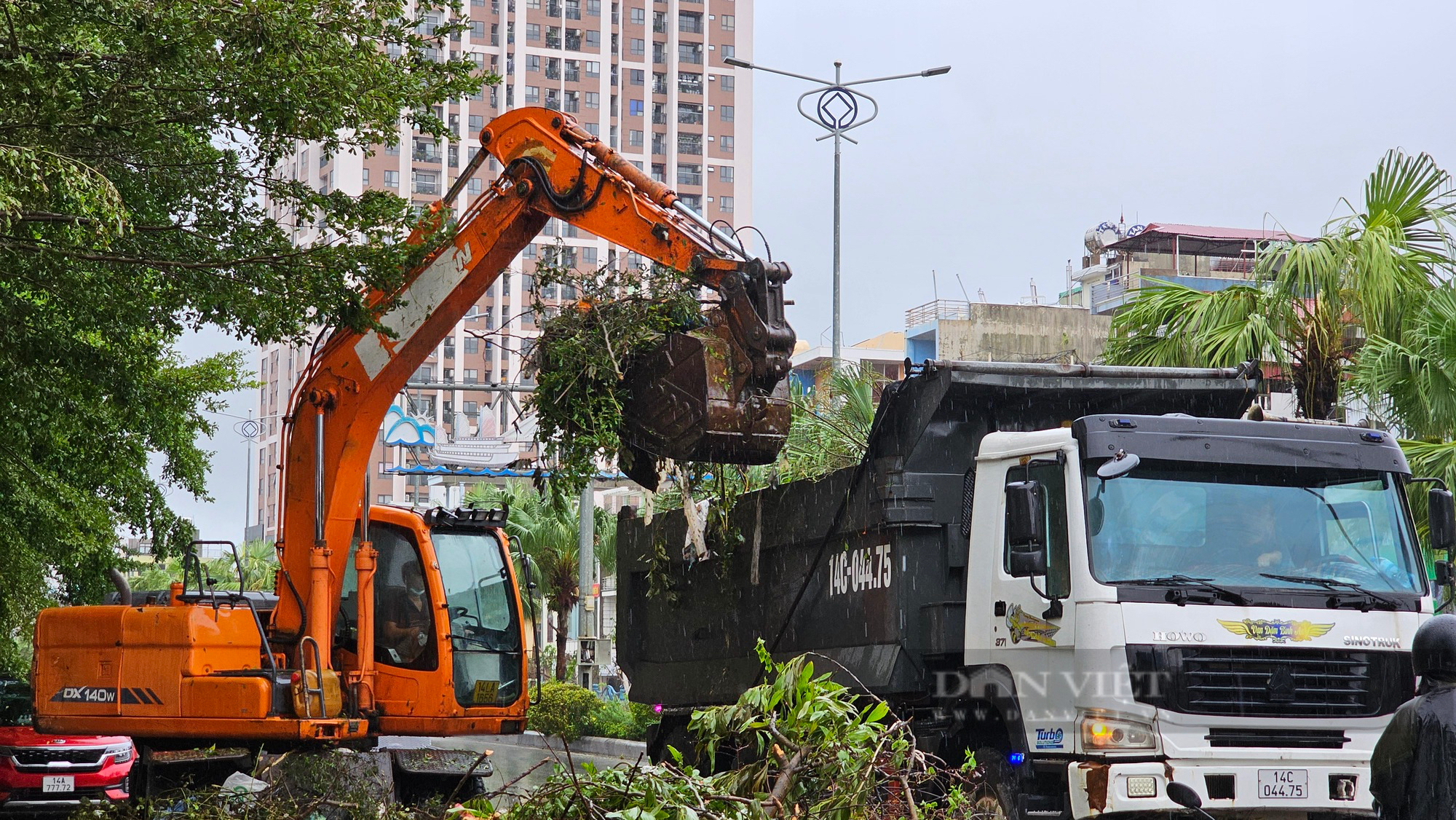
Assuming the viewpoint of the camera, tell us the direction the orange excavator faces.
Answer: facing the viewer and to the right of the viewer

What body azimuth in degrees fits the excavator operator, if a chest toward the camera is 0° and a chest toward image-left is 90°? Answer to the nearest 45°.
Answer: approximately 315°

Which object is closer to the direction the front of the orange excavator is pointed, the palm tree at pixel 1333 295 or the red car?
the palm tree

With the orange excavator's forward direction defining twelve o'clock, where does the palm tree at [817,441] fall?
The palm tree is roughly at 10 o'clock from the orange excavator.

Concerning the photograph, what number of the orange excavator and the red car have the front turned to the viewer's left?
0

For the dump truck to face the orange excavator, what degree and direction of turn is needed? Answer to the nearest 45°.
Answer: approximately 135° to its right

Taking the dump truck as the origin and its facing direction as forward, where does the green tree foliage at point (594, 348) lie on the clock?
The green tree foliage is roughly at 5 o'clock from the dump truck.

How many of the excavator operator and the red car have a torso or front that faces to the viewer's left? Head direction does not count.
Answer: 0

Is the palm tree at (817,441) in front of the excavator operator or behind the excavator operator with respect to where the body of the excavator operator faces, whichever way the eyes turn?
in front
